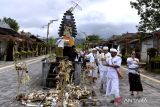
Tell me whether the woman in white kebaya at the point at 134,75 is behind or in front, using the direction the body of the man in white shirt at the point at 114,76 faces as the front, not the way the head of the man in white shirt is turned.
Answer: behind

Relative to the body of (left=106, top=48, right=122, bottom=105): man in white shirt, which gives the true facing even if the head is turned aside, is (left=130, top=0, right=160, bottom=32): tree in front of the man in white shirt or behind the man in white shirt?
behind

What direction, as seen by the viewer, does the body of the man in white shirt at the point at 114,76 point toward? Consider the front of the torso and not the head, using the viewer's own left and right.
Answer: facing the viewer and to the left of the viewer
